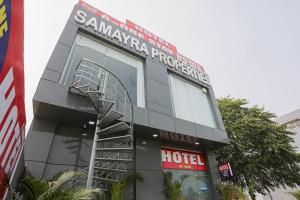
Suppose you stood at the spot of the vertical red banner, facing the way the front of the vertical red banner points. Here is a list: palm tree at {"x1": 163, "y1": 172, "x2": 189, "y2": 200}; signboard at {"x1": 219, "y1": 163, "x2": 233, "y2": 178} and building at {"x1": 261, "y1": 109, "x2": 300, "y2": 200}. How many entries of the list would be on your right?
0

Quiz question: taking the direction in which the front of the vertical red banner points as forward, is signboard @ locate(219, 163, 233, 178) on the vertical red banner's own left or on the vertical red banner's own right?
on the vertical red banner's own left

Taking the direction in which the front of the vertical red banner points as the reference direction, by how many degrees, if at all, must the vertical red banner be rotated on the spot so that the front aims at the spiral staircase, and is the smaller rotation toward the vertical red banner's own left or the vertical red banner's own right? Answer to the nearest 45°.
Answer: approximately 90° to the vertical red banner's own left

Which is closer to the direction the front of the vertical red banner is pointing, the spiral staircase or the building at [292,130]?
the building

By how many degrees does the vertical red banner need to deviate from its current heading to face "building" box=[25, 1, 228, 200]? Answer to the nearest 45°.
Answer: approximately 90° to its left

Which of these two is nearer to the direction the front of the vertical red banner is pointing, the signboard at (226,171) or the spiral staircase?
the signboard

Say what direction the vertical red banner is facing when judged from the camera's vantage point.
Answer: facing the viewer and to the right of the viewer

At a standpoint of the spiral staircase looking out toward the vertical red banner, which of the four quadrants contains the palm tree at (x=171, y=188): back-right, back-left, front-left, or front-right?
back-left

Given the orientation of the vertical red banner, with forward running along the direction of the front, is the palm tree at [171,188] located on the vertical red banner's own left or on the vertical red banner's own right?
on the vertical red banner's own left
